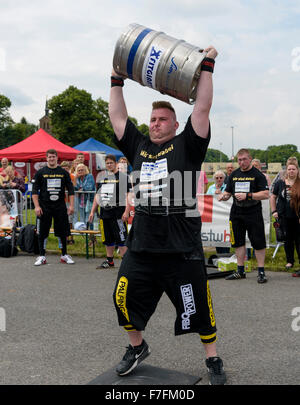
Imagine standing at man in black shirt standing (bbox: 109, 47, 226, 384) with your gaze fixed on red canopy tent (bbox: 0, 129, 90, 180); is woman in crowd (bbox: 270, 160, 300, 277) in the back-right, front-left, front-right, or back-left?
front-right

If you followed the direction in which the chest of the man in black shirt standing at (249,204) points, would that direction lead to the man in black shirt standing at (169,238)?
yes

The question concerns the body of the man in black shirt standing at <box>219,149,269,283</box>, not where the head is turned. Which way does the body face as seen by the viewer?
toward the camera

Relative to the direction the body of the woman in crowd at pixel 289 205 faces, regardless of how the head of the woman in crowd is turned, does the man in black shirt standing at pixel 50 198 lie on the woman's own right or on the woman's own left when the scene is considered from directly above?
on the woman's own right

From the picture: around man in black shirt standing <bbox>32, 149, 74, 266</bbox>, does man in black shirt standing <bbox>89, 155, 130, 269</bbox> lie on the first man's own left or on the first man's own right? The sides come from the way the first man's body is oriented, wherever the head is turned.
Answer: on the first man's own left

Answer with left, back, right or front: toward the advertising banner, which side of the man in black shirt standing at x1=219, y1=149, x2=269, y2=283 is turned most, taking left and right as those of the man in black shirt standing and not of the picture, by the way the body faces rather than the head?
back

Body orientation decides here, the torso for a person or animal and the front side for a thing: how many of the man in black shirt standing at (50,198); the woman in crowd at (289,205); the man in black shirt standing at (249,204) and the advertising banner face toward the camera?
4

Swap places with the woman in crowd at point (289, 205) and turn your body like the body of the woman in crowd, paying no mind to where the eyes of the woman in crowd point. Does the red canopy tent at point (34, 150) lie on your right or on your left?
on your right

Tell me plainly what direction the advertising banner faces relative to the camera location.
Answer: facing the viewer

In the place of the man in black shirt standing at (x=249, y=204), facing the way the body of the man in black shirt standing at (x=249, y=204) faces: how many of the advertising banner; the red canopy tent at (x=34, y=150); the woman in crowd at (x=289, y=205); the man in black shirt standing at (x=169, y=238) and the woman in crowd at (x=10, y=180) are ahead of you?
1

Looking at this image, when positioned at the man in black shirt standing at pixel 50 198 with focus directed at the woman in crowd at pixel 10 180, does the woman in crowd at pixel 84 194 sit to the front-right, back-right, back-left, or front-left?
front-right

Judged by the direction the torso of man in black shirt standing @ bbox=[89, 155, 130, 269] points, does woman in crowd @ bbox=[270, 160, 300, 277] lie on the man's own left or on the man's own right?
on the man's own left

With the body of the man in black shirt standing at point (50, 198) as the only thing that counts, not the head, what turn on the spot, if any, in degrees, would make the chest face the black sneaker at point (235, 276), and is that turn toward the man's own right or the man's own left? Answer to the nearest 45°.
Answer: approximately 45° to the man's own left
